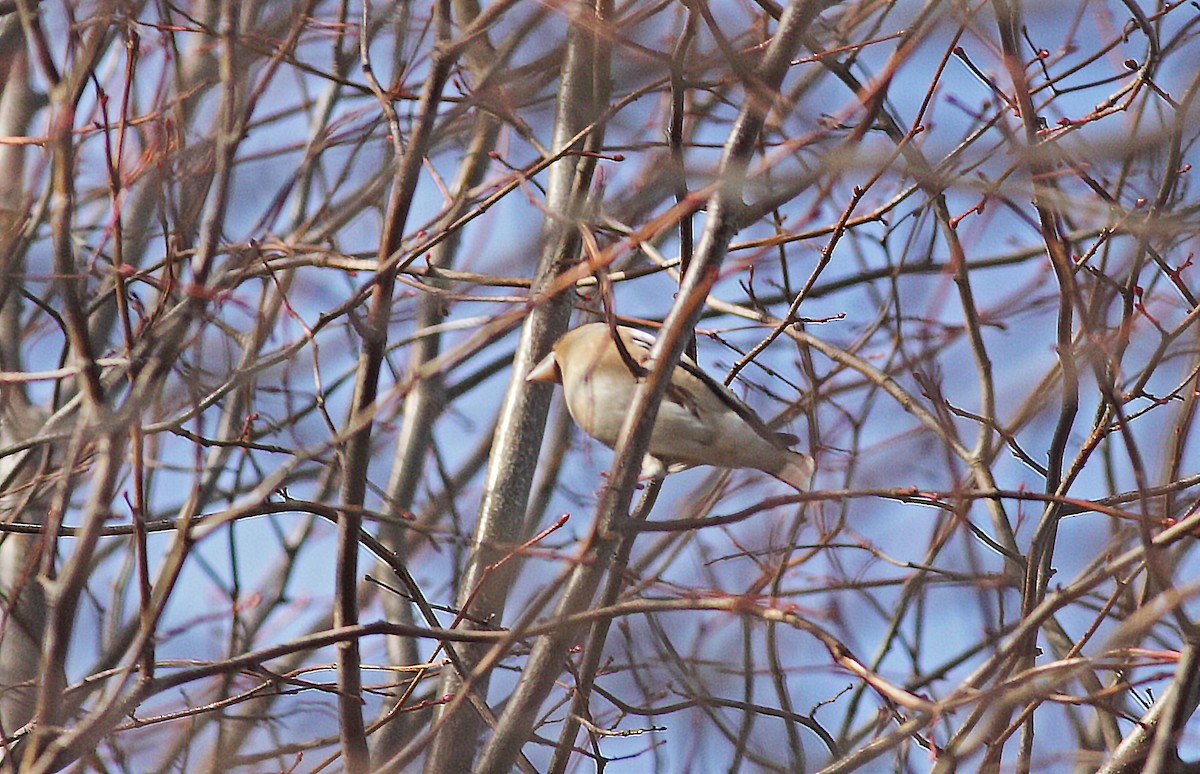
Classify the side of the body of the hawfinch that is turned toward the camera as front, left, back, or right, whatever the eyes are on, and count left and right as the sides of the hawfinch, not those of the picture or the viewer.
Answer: left
